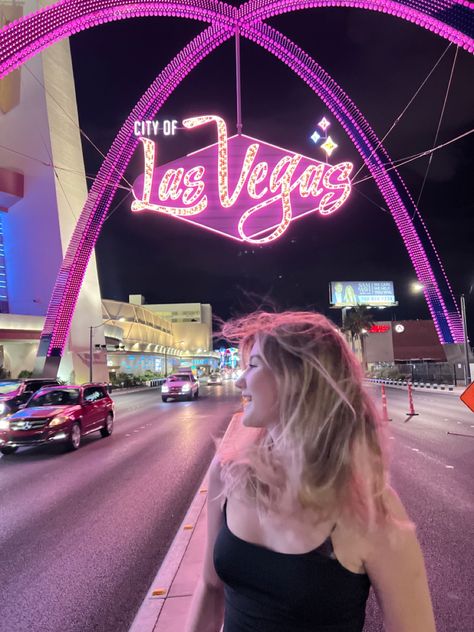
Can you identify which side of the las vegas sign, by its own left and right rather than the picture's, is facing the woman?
front

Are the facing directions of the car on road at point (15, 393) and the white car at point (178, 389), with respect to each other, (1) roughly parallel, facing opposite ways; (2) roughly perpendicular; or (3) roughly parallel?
roughly parallel

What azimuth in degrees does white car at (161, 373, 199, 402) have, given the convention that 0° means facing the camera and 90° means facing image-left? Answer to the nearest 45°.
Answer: approximately 45°

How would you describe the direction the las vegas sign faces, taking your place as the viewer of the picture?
facing the viewer

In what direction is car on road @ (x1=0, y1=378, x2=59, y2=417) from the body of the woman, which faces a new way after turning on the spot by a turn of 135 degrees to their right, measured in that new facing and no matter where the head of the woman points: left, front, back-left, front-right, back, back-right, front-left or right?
front-left

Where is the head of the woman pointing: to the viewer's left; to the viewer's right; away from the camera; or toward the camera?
to the viewer's left

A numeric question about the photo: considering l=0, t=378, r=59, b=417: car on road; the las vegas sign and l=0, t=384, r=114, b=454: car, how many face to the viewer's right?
0

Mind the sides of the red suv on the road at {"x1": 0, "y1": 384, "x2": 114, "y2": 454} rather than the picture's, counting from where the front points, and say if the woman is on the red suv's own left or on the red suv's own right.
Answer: on the red suv's own left

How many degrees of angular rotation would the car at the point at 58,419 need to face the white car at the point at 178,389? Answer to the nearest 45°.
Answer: approximately 180°

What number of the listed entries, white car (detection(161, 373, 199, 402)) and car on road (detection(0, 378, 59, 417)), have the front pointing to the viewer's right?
0

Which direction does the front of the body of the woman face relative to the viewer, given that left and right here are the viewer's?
facing the viewer and to the left of the viewer

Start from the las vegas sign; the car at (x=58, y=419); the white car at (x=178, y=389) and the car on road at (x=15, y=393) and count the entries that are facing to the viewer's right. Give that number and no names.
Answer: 0

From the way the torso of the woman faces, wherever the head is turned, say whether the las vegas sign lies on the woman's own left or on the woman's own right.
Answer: on the woman's own right

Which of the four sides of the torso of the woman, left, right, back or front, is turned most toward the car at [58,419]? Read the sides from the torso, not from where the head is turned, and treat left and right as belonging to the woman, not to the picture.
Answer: right
